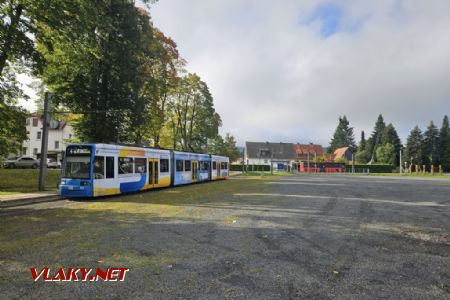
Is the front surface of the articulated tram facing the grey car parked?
no

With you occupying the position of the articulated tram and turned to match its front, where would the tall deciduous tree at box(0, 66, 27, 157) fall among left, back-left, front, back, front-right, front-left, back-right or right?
right

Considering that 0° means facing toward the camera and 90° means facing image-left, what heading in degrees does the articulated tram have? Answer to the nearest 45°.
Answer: approximately 45°

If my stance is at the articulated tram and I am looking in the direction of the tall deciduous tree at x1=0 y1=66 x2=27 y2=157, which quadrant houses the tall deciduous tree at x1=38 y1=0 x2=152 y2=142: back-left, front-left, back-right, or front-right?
front-right

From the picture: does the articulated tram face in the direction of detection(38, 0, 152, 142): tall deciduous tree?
no
